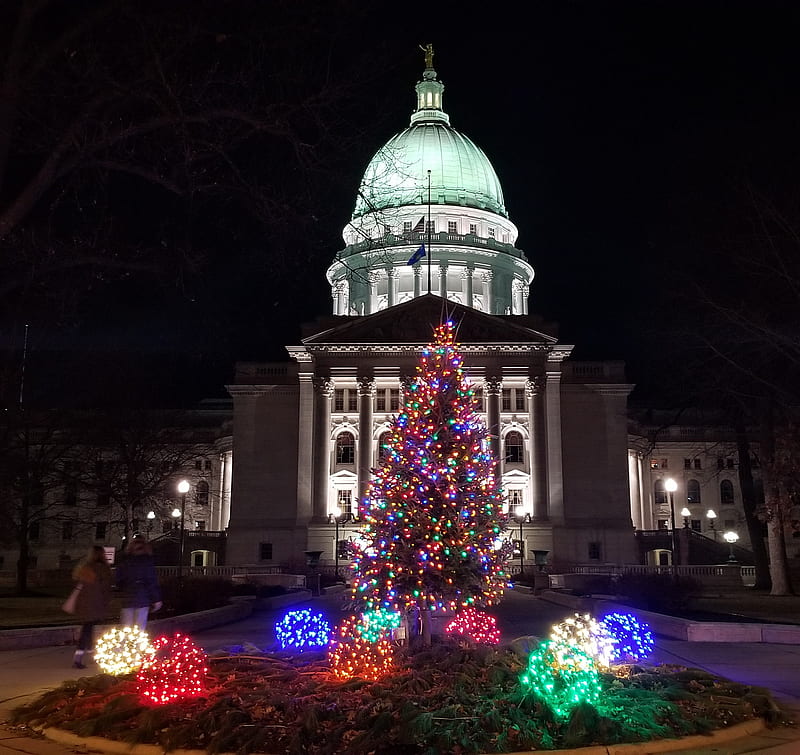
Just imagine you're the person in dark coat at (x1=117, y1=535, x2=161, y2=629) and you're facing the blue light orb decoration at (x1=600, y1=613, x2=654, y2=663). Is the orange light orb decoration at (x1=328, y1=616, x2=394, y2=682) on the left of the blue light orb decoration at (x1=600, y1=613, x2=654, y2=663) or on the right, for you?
right

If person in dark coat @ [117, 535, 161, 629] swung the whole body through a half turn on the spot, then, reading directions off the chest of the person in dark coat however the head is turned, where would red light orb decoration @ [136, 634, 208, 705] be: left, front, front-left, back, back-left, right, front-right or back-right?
front

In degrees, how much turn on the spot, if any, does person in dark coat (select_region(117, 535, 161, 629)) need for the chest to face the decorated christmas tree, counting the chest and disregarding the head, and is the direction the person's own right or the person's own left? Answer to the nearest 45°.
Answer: approximately 135° to the person's own right

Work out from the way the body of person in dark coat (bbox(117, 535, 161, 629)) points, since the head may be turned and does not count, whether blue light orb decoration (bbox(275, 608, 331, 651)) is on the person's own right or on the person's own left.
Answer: on the person's own right

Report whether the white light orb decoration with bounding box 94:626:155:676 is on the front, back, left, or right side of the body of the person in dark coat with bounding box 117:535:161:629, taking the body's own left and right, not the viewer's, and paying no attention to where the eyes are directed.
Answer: back

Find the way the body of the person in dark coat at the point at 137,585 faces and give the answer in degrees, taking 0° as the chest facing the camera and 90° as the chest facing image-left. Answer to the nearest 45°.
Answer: approximately 180°

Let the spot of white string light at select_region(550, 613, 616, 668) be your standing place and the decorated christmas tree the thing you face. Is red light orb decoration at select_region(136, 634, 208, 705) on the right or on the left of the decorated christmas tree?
left

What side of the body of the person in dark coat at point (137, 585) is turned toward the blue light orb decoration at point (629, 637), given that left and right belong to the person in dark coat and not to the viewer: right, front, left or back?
right
